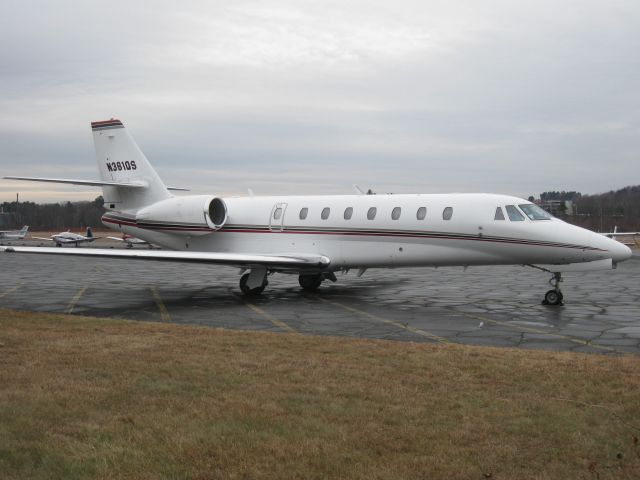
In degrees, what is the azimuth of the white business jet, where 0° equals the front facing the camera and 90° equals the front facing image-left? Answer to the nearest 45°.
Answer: approximately 315°
